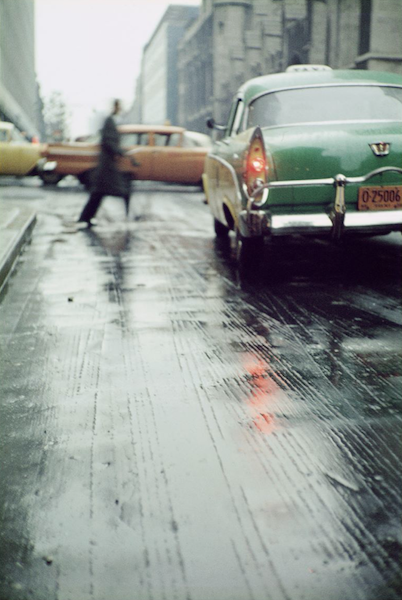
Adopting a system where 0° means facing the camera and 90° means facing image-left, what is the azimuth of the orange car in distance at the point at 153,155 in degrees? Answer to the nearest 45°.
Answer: approximately 90°

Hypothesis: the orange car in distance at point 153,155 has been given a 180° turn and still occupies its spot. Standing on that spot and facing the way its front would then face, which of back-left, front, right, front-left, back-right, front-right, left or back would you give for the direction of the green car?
right

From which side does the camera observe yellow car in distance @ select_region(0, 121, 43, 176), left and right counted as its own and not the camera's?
left

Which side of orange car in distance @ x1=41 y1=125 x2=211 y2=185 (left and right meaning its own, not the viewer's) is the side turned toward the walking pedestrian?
left

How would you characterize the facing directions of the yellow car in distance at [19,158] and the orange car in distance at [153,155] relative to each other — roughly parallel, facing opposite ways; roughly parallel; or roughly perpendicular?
roughly parallel

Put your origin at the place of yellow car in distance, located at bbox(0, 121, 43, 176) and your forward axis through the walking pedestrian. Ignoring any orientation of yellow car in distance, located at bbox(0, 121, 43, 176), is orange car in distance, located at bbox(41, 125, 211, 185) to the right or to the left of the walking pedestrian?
left
